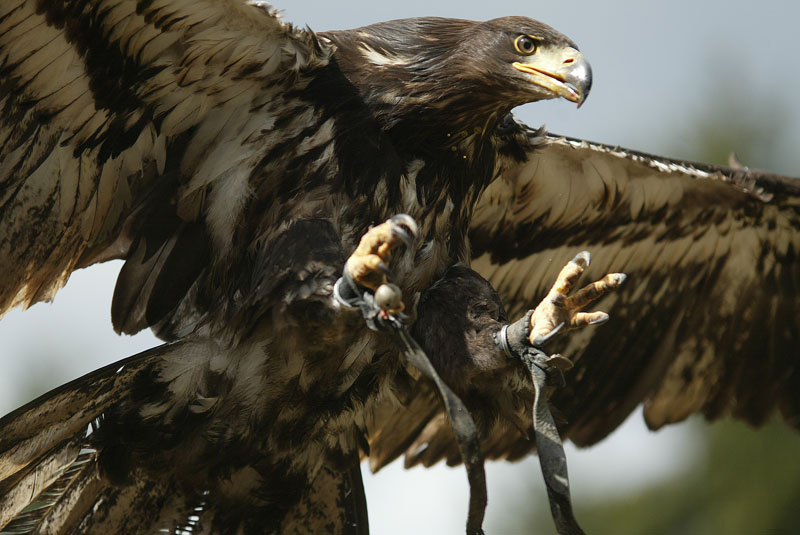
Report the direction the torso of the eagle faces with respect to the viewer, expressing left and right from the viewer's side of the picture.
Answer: facing the viewer and to the right of the viewer
